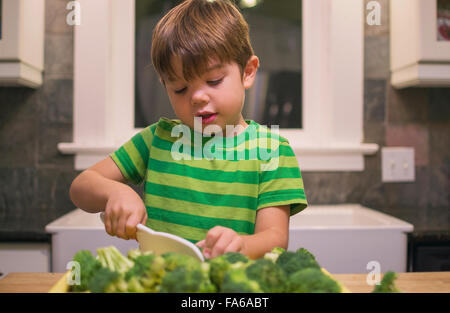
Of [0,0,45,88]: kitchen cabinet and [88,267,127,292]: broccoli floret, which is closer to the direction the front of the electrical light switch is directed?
the broccoli floret

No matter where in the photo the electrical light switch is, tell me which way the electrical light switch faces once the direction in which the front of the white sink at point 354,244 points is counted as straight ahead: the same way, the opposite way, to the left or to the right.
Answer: the same way

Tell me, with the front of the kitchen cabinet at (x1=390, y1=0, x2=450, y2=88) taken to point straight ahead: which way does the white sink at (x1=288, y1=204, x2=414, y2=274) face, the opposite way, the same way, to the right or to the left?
the same way

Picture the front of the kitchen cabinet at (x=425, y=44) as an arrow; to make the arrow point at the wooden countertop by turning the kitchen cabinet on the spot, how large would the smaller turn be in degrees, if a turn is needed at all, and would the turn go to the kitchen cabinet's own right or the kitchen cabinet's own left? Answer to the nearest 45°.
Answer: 0° — it already faces it

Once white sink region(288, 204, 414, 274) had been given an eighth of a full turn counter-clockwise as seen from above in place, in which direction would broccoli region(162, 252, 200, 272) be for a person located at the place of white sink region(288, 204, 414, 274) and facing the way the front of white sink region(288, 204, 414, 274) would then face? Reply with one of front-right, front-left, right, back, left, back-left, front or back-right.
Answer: front-right

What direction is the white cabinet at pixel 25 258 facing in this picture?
toward the camera

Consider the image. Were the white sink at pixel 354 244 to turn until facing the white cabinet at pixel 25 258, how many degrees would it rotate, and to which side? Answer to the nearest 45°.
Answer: approximately 90° to its right

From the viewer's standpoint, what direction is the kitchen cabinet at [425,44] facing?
toward the camera

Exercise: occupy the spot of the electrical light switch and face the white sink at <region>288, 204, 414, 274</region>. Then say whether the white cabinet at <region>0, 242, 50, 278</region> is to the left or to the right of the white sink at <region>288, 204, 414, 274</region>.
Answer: right

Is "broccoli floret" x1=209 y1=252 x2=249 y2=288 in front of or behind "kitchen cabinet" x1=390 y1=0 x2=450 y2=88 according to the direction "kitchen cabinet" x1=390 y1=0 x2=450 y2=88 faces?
in front

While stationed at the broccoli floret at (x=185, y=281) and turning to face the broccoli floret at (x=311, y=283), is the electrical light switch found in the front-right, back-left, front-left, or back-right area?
front-left

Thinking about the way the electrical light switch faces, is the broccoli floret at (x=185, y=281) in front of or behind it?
in front

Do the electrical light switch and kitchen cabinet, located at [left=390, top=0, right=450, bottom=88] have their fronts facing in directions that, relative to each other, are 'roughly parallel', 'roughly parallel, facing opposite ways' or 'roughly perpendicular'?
roughly parallel

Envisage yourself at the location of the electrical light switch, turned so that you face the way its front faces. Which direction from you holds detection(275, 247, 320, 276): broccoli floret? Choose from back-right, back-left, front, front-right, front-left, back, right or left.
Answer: front
